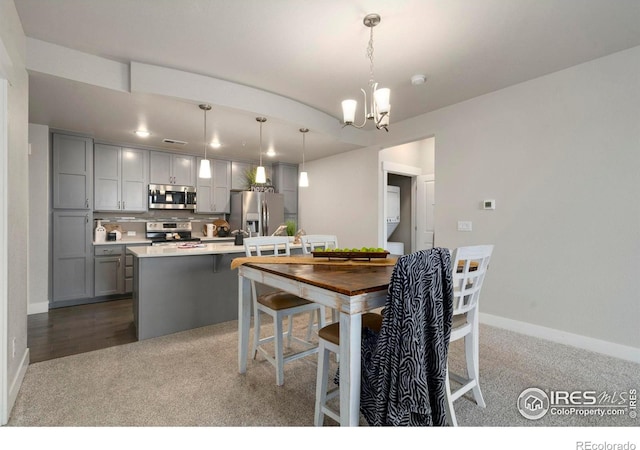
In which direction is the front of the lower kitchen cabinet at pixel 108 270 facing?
toward the camera

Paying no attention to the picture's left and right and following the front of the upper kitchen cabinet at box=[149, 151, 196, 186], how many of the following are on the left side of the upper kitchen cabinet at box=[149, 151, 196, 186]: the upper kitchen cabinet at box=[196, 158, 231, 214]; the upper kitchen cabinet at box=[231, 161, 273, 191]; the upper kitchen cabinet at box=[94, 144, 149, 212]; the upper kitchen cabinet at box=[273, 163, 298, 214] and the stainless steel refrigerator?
4

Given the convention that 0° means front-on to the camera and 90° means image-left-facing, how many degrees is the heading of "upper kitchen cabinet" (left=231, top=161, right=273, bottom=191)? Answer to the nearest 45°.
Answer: approximately 315°

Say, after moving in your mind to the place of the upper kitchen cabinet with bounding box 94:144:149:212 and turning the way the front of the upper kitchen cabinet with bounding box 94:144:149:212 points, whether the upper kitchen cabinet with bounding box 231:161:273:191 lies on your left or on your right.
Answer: on your left

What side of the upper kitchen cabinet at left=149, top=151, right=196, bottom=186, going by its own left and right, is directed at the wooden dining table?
front

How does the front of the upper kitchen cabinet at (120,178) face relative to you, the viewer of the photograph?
facing the viewer

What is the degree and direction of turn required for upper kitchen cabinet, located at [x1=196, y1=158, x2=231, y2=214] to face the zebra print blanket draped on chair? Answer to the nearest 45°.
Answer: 0° — it already faces it

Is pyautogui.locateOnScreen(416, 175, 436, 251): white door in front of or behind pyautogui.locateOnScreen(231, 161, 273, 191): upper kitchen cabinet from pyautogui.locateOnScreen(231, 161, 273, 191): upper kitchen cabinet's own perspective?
in front

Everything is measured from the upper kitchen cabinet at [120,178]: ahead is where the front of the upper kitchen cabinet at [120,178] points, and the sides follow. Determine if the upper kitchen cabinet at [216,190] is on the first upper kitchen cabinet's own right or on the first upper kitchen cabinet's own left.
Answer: on the first upper kitchen cabinet's own left

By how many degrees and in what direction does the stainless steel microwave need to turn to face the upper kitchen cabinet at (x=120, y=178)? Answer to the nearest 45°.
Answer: approximately 90° to its right

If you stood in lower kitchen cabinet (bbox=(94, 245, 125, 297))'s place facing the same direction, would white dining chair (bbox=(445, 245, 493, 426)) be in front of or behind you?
in front

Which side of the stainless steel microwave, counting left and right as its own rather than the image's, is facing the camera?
front

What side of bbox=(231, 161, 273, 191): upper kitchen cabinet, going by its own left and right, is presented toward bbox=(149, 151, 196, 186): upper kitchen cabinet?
right

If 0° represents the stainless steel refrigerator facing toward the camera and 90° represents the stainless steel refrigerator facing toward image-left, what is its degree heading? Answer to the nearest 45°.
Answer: approximately 315°

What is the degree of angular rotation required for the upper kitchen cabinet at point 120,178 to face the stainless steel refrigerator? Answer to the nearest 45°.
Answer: approximately 90° to its left
